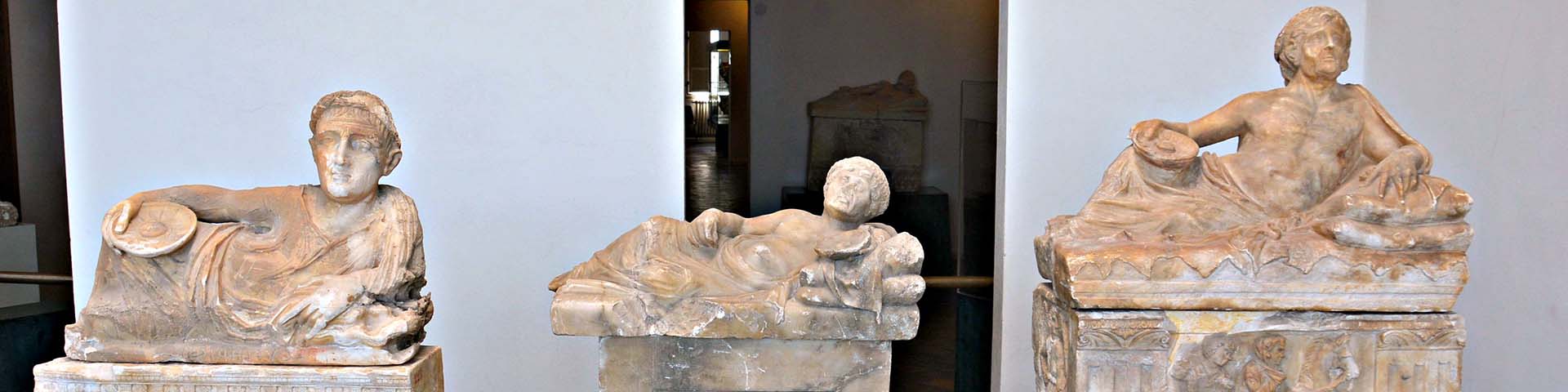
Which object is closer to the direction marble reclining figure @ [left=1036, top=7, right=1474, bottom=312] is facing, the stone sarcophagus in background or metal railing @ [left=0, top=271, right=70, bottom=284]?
the metal railing

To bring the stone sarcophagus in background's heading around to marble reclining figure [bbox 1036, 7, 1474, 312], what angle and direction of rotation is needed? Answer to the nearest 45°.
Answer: approximately 45° to its left

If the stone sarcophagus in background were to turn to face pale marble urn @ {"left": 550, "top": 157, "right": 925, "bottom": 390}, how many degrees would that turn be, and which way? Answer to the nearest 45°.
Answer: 0° — it already faces it

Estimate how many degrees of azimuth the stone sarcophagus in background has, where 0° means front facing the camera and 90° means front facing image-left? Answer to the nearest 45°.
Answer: approximately 0°

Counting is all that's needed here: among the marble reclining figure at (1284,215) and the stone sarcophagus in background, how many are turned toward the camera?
2

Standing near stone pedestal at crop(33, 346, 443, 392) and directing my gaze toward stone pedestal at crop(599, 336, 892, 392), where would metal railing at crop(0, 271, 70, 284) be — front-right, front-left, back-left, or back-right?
back-left

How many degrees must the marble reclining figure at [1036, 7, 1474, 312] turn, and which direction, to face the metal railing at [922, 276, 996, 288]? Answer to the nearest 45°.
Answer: approximately 135° to its right

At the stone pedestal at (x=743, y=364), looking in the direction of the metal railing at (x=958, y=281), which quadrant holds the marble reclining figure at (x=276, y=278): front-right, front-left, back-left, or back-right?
back-left

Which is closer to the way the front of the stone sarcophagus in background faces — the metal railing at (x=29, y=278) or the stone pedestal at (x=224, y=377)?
the stone pedestal

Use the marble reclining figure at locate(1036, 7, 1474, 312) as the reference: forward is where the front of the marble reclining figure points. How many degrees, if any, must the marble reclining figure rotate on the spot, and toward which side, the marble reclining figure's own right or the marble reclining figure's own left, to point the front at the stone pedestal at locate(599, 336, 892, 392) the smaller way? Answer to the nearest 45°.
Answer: approximately 45° to the marble reclining figure's own right

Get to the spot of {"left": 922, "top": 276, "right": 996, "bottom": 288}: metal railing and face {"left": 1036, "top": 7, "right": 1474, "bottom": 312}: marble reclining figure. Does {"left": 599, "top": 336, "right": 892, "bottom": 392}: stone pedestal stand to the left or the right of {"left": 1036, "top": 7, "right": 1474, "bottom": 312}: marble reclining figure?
right
